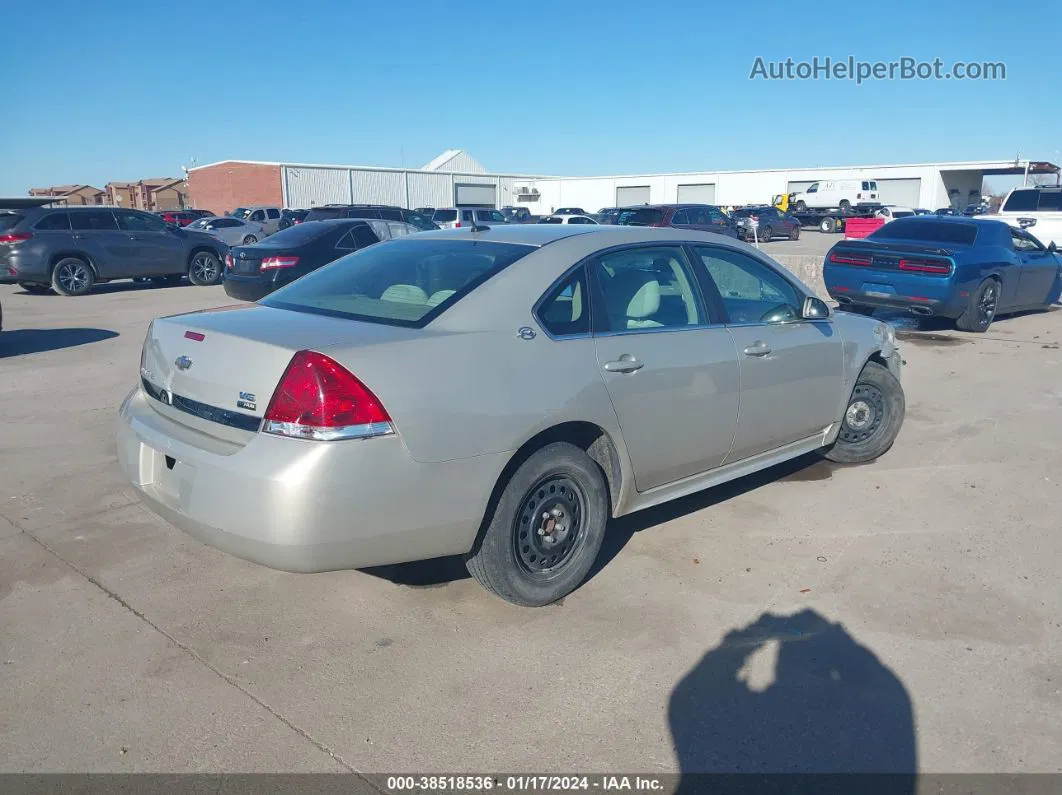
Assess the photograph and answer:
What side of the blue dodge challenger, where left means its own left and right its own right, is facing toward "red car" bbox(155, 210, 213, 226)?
left

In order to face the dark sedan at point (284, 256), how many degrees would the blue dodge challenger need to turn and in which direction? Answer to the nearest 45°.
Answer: approximately 135° to its left

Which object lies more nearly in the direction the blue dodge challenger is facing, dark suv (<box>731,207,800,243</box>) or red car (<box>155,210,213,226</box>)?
the dark suv

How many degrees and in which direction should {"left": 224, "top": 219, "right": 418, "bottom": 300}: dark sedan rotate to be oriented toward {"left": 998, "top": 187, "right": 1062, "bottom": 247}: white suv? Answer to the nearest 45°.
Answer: approximately 45° to its right

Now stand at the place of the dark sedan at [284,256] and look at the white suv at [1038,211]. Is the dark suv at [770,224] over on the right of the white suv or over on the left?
left

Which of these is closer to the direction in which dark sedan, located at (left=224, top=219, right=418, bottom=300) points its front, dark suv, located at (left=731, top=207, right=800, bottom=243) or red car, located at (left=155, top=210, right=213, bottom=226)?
the dark suv

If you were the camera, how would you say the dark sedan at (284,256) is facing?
facing away from the viewer and to the right of the viewer

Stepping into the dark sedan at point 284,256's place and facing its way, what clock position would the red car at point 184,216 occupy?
The red car is roughly at 10 o'clock from the dark sedan.

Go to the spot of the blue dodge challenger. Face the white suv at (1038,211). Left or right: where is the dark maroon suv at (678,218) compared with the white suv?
left

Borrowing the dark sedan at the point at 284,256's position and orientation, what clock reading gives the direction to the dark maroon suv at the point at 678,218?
the dark maroon suv at the point at 678,218 is roughly at 12 o'clock from the dark sedan at the point at 284,256.

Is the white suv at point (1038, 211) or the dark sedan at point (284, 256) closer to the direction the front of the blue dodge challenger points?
the white suv

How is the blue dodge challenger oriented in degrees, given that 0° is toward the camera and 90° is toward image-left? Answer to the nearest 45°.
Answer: approximately 225°

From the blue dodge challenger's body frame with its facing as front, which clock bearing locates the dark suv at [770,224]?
The dark suv is roughly at 10 o'clock from the blue dodge challenger.
